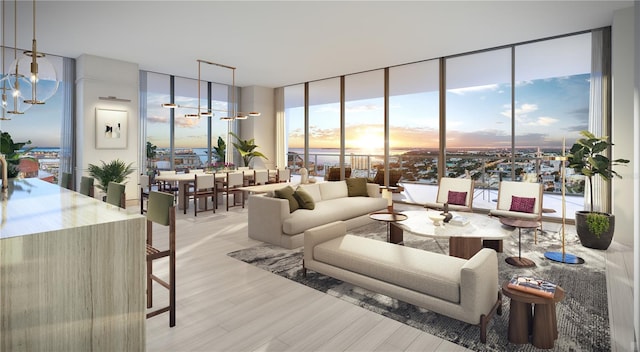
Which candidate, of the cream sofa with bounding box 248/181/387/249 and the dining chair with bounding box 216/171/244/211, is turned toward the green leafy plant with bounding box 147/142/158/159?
the dining chair

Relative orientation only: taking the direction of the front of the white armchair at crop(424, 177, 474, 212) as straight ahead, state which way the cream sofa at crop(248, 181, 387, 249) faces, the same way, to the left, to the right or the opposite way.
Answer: to the left

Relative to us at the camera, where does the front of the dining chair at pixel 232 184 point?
facing away from the viewer and to the left of the viewer

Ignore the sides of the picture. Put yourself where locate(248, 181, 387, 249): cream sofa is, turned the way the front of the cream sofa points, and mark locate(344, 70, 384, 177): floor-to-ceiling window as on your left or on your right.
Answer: on your left

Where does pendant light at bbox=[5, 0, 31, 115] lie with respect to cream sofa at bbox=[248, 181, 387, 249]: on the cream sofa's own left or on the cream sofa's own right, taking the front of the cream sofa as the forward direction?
on the cream sofa's own right

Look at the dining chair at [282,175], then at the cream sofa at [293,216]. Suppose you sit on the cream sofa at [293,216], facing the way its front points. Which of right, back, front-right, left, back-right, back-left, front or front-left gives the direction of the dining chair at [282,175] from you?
back-left

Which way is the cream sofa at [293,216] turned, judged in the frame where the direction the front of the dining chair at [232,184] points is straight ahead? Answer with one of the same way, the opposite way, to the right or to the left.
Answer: the opposite way

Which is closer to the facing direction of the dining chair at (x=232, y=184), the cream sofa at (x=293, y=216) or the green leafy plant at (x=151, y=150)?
the green leafy plant

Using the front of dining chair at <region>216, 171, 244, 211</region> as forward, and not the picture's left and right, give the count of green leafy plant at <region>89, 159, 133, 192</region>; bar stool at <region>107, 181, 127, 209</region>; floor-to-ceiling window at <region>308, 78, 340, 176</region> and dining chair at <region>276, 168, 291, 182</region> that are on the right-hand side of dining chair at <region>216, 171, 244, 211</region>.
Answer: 2

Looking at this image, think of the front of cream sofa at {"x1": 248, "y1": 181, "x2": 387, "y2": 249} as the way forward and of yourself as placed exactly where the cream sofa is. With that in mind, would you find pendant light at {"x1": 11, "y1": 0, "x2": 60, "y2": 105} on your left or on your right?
on your right
